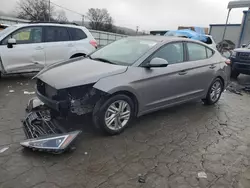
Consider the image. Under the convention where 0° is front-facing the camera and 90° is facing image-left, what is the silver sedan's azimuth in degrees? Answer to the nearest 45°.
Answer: approximately 45°

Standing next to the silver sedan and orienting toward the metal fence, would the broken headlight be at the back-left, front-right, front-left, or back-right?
back-left

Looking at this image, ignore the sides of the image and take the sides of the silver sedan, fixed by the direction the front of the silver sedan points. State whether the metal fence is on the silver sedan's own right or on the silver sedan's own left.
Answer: on the silver sedan's own right

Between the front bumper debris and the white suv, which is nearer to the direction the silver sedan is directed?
the front bumper debris

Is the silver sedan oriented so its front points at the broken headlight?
yes

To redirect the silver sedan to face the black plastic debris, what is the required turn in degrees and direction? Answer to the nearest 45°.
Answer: approximately 45° to its left

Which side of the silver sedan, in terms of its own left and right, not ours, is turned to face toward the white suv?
right

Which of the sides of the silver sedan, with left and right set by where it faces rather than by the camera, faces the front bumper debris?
front

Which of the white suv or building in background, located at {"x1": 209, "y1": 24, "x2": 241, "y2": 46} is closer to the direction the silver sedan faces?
the white suv

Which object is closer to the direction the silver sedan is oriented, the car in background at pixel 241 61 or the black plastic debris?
the black plastic debris

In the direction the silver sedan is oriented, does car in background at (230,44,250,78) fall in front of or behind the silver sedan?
behind
